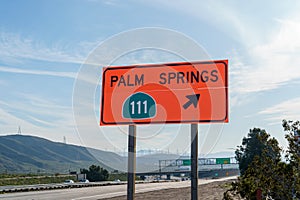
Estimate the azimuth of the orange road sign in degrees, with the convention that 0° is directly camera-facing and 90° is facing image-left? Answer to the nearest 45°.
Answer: approximately 0°
